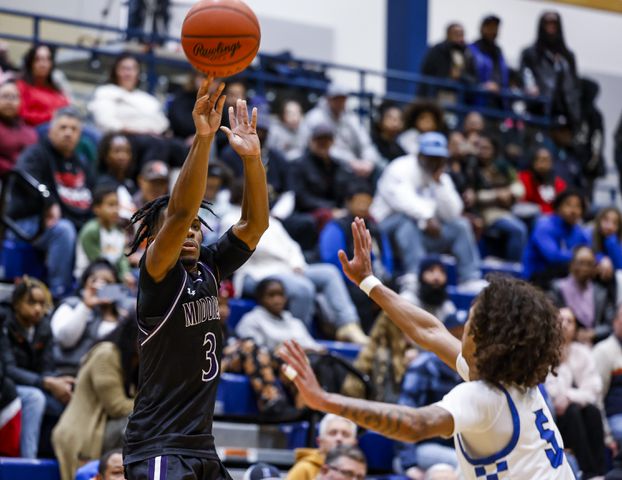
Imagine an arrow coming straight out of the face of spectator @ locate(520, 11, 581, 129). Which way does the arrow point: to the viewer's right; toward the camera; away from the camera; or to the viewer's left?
toward the camera

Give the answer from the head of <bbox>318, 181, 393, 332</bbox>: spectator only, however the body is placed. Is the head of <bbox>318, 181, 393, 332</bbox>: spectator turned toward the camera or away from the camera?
toward the camera

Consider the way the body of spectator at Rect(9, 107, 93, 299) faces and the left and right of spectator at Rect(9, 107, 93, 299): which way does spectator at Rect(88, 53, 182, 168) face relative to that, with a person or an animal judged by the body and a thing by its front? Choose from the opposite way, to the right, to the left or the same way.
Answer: the same way

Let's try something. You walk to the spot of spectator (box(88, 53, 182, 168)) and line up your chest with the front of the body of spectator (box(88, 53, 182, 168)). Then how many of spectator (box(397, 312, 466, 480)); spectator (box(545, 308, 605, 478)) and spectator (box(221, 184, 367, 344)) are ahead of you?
3

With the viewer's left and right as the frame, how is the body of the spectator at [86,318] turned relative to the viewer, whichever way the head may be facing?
facing the viewer and to the right of the viewer

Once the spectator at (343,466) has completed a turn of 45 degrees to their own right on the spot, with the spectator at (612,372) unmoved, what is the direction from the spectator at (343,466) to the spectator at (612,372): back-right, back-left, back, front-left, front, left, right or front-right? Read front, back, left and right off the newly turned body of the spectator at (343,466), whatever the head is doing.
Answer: back-left

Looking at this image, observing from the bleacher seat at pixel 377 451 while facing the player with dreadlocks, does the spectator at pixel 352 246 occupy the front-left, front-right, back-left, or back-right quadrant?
back-right

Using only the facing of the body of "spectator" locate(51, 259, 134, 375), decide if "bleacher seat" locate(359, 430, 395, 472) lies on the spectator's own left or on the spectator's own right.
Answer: on the spectator's own left

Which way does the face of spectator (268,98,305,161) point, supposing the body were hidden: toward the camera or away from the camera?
toward the camera

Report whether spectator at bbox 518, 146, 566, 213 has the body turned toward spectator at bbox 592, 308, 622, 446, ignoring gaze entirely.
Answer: yes

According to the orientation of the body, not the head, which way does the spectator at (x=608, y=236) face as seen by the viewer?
toward the camera

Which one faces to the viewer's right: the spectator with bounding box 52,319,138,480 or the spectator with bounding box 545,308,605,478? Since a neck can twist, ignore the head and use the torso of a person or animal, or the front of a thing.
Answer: the spectator with bounding box 52,319,138,480

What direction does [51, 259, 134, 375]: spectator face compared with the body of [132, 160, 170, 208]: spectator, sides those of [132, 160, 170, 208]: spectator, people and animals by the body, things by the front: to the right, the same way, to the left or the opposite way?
the same way

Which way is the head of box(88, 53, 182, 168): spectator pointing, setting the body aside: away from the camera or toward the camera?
toward the camera

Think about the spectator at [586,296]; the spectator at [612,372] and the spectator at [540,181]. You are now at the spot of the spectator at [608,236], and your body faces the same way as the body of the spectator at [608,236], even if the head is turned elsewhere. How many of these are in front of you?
2

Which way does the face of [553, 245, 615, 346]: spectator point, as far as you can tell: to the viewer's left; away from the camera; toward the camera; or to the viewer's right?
toward the camera
